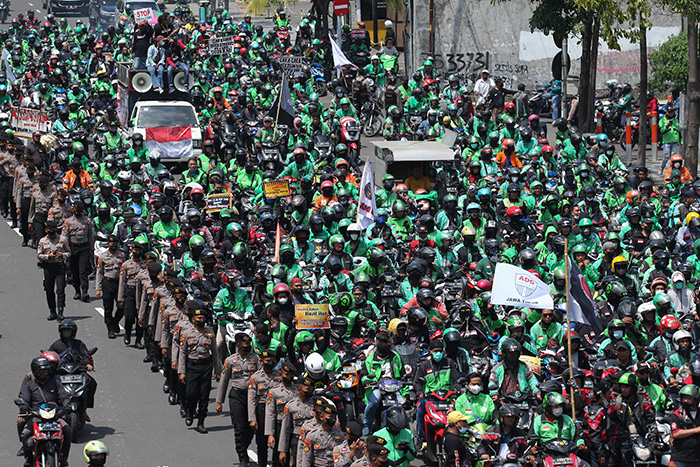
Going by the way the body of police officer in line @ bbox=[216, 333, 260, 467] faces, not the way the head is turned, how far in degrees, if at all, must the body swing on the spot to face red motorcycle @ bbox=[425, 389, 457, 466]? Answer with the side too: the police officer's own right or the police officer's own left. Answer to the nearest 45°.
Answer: approximately 45° to the police officer's own left

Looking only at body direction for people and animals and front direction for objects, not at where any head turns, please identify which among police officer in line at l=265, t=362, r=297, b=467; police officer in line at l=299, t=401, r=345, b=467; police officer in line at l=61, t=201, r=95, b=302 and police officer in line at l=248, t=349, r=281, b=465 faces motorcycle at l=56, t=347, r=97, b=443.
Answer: police officer in line at l=61, t=201, r=95, b=302

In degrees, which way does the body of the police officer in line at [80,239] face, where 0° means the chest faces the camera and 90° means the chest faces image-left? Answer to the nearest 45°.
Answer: approximately 0°

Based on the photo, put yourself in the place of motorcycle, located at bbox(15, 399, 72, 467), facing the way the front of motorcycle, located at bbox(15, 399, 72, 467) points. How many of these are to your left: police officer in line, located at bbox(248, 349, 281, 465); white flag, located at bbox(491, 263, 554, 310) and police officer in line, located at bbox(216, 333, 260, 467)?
3

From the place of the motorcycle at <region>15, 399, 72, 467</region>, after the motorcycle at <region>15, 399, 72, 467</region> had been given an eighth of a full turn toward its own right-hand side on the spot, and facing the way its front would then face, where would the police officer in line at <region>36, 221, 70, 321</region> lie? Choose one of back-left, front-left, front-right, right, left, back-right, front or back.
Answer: back-right
